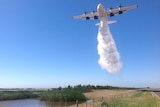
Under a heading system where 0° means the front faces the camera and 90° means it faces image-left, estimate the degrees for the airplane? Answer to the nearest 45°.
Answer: approximately 0°
